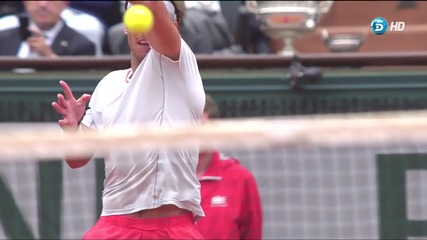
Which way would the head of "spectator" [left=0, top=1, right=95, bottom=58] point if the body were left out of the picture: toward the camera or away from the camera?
toward the camera

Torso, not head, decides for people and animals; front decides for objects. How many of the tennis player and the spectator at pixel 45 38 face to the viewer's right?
0

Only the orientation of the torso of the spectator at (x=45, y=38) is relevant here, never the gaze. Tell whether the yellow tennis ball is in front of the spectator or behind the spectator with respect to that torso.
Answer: in front

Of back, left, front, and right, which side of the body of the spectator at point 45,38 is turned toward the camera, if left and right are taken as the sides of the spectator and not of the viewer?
front

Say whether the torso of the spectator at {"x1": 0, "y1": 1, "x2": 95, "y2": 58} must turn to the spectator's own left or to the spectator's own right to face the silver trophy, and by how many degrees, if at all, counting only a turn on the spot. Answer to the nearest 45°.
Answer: approximately 90° to the spectator's own left

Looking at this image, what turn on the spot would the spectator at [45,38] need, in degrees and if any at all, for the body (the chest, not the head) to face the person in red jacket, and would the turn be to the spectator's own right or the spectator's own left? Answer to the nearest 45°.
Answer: approximately 45° to the spectator's own left
